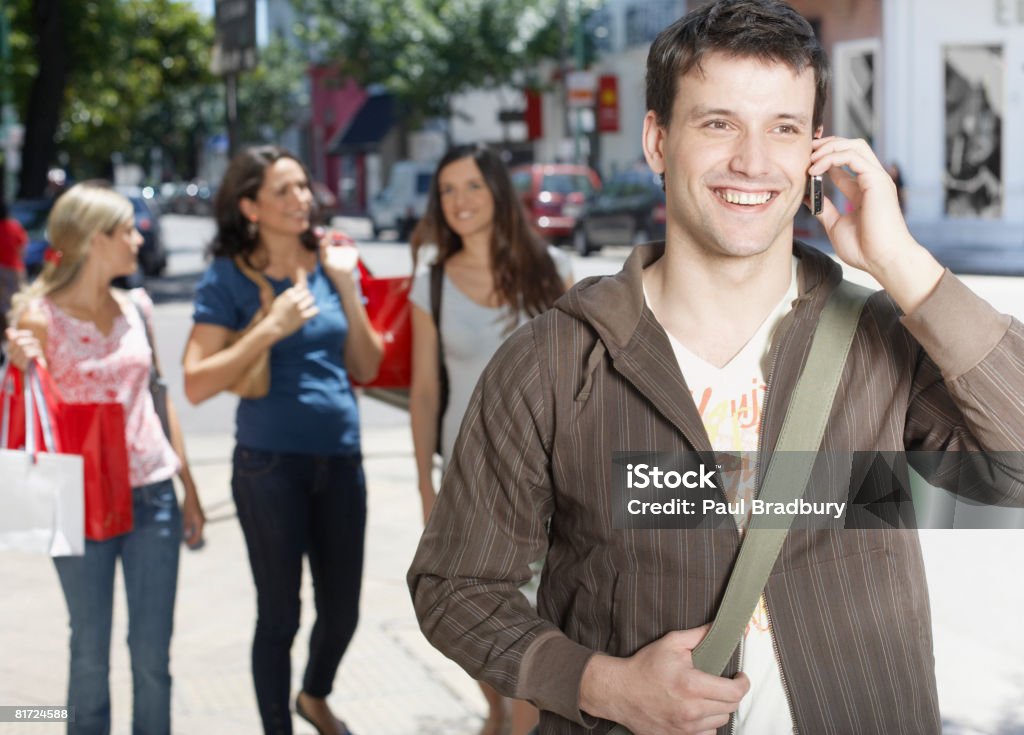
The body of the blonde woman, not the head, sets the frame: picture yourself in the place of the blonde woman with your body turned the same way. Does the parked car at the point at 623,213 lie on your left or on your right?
on your left

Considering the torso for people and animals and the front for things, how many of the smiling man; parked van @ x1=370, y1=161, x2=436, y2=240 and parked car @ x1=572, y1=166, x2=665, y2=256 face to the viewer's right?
0

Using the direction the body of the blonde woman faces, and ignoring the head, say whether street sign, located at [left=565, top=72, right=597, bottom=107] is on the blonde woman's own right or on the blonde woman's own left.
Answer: on the blonde woman's own left

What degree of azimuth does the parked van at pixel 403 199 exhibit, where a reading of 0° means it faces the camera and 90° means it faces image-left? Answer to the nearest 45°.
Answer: approximately 45°

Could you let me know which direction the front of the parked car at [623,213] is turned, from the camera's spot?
facing the viewer and to the left of the viewer

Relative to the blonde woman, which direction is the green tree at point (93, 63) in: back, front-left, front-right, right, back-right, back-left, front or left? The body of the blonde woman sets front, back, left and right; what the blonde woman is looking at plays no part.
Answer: back-left

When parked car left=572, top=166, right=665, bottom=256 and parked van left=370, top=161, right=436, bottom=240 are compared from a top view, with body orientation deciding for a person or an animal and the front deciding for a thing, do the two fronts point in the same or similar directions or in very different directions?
same or similar directions

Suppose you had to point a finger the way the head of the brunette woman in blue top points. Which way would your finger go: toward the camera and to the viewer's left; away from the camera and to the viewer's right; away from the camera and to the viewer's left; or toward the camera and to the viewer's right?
toward the camera and to the viewer's right

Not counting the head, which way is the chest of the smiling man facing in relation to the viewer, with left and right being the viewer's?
facing the viewer

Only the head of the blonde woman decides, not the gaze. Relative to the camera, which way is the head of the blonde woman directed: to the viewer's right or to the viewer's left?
to the viewer's right
